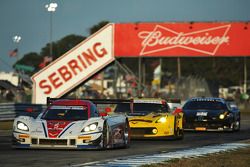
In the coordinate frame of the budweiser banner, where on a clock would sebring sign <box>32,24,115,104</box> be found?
The sebring sign is roughly at 3 o'clock from the budweiser banner.

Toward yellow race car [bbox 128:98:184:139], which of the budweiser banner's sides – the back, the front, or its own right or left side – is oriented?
front

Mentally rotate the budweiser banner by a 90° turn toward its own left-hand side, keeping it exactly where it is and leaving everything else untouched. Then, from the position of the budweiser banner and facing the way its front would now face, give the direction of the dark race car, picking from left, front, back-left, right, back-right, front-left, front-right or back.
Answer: right

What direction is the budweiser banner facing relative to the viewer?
toward the camera

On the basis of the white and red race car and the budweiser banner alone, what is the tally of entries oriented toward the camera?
2

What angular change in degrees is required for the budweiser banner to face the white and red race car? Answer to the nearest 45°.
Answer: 0° — it already faces it

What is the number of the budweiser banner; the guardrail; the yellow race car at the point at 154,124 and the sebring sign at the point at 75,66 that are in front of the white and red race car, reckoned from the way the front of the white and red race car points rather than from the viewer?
0

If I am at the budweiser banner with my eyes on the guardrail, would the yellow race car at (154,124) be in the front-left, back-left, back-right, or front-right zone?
front-left

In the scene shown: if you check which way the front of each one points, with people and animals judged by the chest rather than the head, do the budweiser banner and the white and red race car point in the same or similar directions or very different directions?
same or similar directions

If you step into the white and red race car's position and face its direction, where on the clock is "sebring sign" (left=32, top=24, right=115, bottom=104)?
The sebring sign is roughly at 6 o'clock from the white and red race car.

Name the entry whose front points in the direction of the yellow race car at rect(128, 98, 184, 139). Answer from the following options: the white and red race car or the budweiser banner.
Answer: the budweiser banner

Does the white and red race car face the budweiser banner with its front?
no
